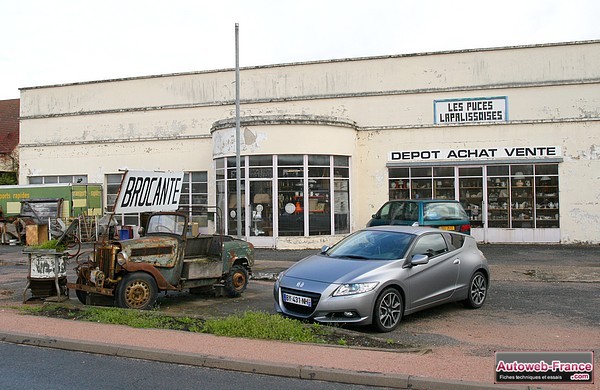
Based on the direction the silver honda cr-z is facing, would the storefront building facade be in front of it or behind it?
behind

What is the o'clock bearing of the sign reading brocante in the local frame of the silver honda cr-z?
The sign reading brocante is roughly at 2 o'clock from the silver honda cr-z.

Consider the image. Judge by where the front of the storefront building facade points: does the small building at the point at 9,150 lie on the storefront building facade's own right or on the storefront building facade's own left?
on the storefront building facade's own right

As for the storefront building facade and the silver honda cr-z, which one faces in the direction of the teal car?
the storefront building facade

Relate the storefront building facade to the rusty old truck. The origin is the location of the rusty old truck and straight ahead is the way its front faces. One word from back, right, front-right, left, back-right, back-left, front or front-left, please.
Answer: back

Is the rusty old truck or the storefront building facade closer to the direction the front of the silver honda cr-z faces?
the rusty old truck

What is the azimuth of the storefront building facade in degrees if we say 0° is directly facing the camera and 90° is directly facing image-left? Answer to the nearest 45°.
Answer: approximately 0°
